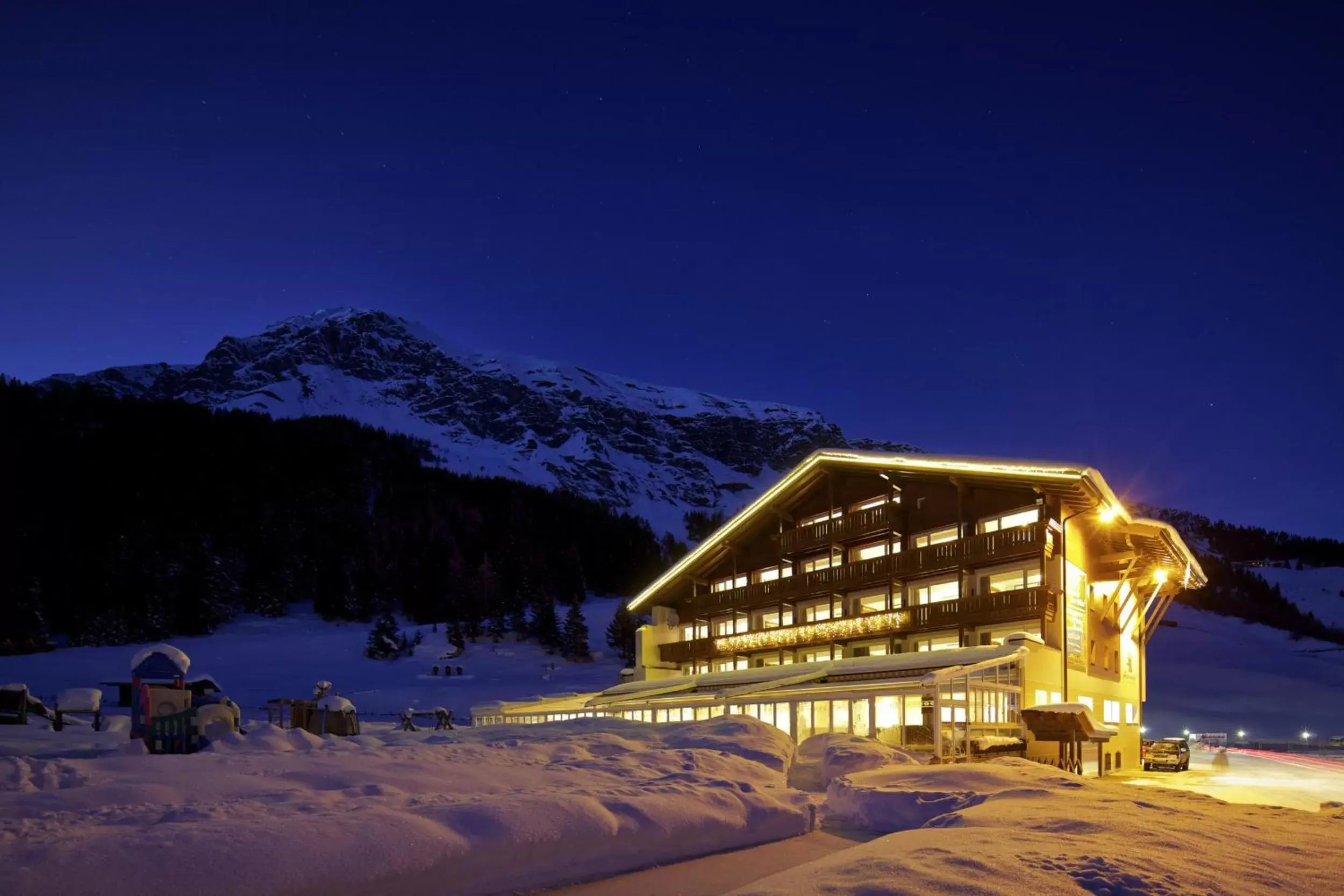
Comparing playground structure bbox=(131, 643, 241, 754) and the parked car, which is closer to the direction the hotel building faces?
the playground structure

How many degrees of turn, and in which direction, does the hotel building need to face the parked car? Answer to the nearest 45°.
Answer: approximately 135° to its left

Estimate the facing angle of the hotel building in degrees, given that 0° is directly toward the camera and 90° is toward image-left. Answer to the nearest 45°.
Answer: approximately 45°
